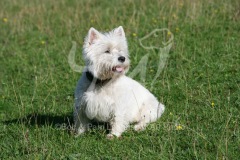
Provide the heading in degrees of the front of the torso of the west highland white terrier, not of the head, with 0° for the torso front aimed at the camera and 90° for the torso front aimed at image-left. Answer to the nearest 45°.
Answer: approximately 45°
